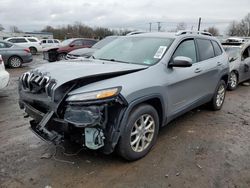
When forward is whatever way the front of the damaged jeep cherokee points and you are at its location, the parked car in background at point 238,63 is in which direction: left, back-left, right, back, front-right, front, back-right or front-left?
back

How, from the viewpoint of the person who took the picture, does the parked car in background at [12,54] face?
facing to the left of the viewer

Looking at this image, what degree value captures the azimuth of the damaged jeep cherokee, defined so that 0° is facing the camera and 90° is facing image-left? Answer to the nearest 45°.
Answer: approximately 45°

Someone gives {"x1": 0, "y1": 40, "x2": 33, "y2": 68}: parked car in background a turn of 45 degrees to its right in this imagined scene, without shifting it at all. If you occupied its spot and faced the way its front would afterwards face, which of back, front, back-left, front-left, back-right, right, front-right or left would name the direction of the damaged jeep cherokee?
back-left

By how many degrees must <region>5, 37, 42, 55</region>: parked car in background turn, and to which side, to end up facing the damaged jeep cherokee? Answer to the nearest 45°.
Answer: approximately 90° to its left

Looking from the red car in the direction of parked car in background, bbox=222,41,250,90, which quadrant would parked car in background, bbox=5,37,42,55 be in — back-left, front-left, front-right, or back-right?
back-left

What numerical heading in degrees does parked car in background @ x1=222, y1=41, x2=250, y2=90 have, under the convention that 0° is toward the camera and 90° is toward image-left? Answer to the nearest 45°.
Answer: approximately 45°

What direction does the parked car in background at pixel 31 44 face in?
to the viewer's left

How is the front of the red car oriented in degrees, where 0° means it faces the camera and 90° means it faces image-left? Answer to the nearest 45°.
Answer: approximately 45°

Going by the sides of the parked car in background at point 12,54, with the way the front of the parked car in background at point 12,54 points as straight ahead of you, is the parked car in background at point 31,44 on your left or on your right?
on your right

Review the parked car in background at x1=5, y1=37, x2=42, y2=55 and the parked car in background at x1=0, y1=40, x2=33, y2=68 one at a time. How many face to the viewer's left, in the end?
2

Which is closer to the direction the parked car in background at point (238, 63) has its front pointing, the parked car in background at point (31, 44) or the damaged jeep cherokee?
the damaged jeep cherokee
